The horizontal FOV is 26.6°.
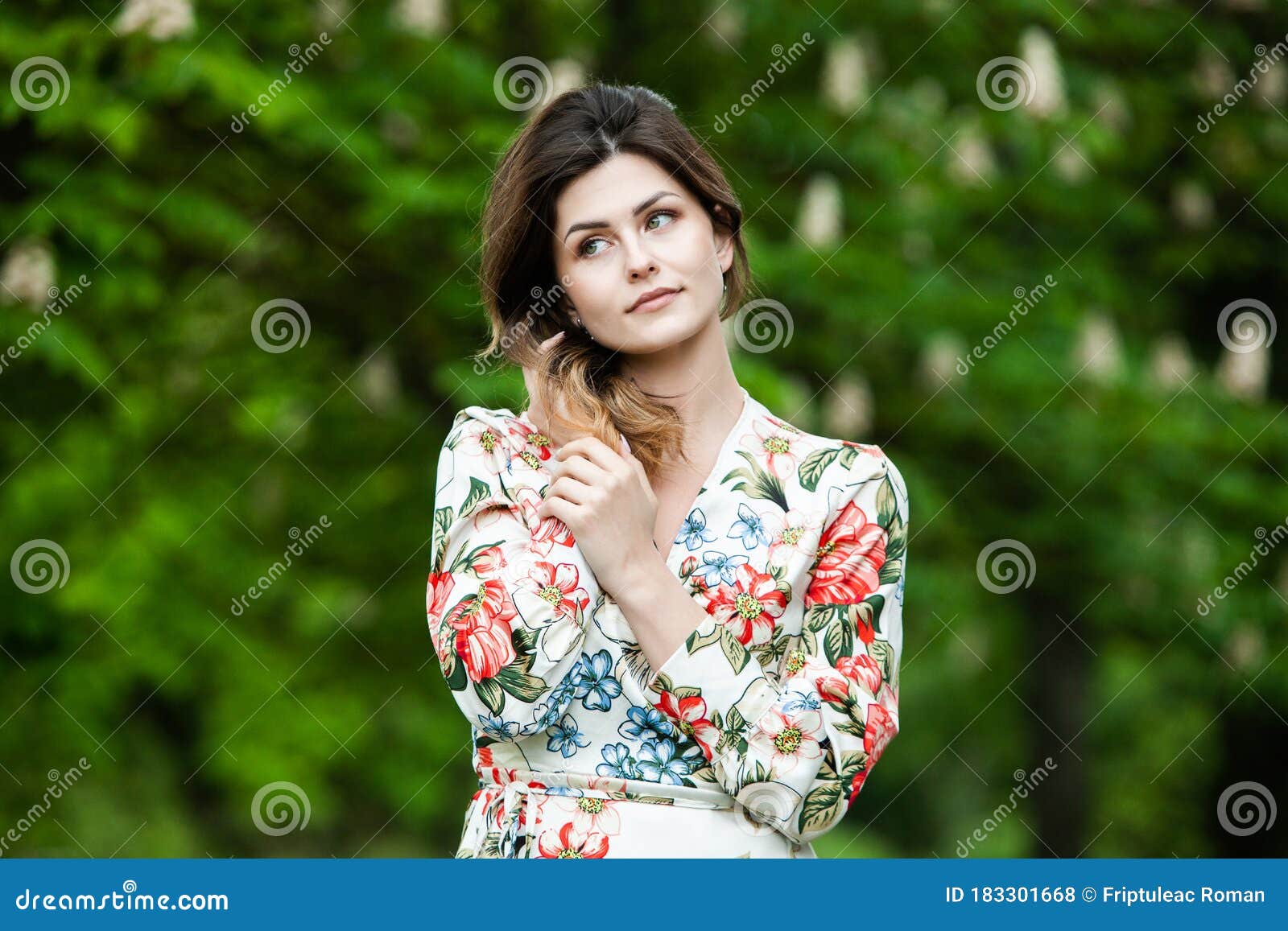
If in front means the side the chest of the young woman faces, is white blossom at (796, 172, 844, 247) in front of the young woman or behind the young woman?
behind

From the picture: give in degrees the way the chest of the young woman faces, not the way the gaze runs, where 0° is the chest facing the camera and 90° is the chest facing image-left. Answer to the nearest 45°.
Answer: approximately 0°

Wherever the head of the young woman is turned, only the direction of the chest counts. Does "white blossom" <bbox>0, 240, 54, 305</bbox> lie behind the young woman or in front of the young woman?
behind

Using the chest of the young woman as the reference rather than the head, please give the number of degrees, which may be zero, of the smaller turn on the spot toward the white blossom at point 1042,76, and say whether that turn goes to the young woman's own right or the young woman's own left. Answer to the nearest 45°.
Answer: approximately 180°

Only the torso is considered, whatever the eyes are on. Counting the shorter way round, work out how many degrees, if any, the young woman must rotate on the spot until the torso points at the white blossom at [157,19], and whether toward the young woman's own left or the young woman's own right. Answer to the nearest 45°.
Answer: approximately 135° to the young woman's own right
